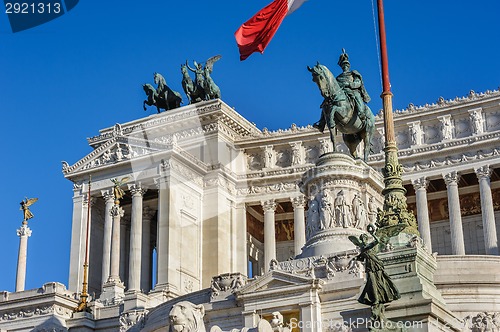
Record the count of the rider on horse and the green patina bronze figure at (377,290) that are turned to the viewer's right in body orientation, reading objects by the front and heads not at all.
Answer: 0

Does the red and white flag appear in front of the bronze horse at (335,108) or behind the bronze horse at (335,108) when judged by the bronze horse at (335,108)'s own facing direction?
in front

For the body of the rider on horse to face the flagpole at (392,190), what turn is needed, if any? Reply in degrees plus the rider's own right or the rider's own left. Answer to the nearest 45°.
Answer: approximately 45° to the rider's own left

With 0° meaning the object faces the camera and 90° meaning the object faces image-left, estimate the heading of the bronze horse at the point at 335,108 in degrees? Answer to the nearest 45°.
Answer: approximately 45°

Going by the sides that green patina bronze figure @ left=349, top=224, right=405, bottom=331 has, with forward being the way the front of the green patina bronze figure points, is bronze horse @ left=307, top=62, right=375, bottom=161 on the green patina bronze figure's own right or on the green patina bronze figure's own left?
on the green patina bronze figure's own right

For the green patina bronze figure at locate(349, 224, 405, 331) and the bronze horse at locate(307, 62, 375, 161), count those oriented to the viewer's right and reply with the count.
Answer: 0

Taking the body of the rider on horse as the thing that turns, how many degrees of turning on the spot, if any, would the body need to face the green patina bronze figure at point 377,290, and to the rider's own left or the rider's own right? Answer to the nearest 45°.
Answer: approximately 45° to the rider's own left

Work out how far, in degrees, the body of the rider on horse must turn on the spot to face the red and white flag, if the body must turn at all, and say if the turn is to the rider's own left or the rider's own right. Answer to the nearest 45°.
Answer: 0° — they already face it

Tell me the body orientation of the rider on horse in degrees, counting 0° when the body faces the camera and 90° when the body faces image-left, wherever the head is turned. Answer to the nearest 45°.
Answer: approximately 45°

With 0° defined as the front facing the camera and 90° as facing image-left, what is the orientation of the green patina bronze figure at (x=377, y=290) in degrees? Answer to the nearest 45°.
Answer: approximately 45°
